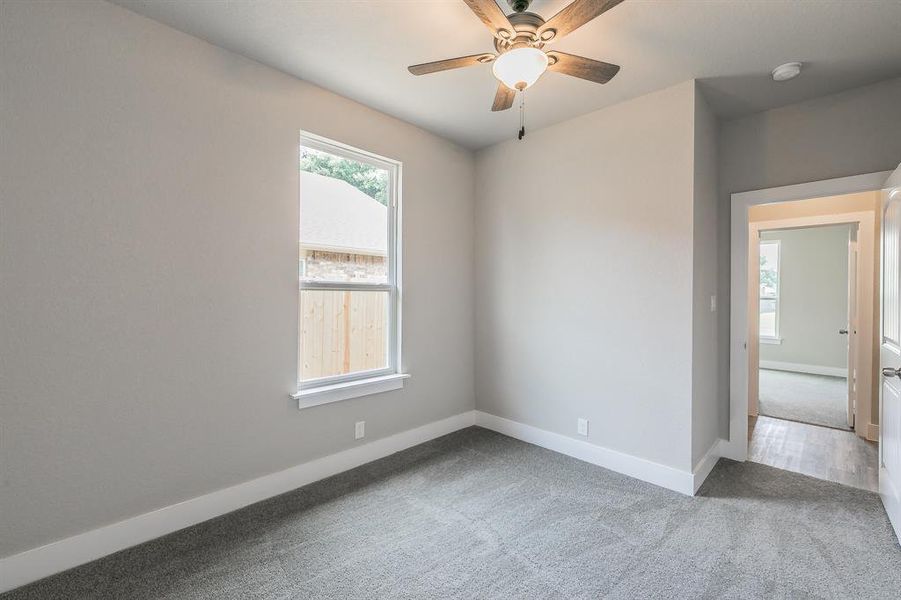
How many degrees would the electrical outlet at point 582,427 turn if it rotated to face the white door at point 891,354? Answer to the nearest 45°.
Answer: approximately 135° to its left

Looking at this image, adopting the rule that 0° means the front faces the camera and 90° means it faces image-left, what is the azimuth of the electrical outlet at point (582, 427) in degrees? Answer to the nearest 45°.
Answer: approximately 45°

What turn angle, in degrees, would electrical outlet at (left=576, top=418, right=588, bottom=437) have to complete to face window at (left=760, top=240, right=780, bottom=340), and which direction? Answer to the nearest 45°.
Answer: approximately 180°

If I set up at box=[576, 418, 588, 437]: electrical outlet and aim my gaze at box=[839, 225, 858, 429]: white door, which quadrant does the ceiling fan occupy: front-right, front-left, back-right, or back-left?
back-right

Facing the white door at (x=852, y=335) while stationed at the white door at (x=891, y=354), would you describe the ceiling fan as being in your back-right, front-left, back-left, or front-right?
back-left

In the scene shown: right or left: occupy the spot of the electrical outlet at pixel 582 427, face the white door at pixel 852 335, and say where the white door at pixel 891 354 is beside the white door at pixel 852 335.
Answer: right

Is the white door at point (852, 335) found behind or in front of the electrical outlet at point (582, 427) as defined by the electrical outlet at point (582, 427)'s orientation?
behind
